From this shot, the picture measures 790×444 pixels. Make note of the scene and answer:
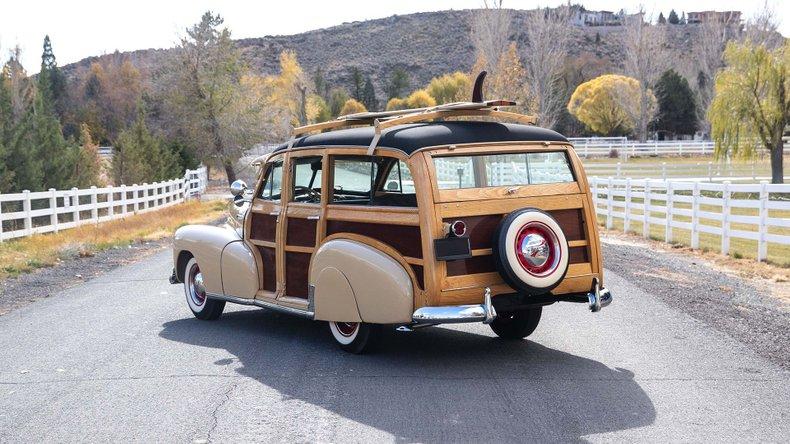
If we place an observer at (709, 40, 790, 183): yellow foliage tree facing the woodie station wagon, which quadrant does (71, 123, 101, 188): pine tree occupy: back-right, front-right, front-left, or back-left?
front-right

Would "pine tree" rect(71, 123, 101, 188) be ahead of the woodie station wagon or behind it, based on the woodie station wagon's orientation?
ahead

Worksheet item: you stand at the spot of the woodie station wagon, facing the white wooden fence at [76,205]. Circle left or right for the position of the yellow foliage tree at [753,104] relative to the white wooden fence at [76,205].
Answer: right

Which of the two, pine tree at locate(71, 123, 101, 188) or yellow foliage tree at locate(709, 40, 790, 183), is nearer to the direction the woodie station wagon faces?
the pine tree

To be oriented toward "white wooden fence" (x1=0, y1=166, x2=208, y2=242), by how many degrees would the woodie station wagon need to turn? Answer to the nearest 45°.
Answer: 0° — it already faces it

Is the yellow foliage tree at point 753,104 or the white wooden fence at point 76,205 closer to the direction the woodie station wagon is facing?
the white wooden fence

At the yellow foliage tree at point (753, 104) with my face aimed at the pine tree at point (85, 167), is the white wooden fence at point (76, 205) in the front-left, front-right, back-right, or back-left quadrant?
front-left

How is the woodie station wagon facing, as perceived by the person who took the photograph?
facing away from the viewer and to the left of the viewer

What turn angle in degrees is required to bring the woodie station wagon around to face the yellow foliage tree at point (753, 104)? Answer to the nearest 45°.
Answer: approximately 90° to its right
